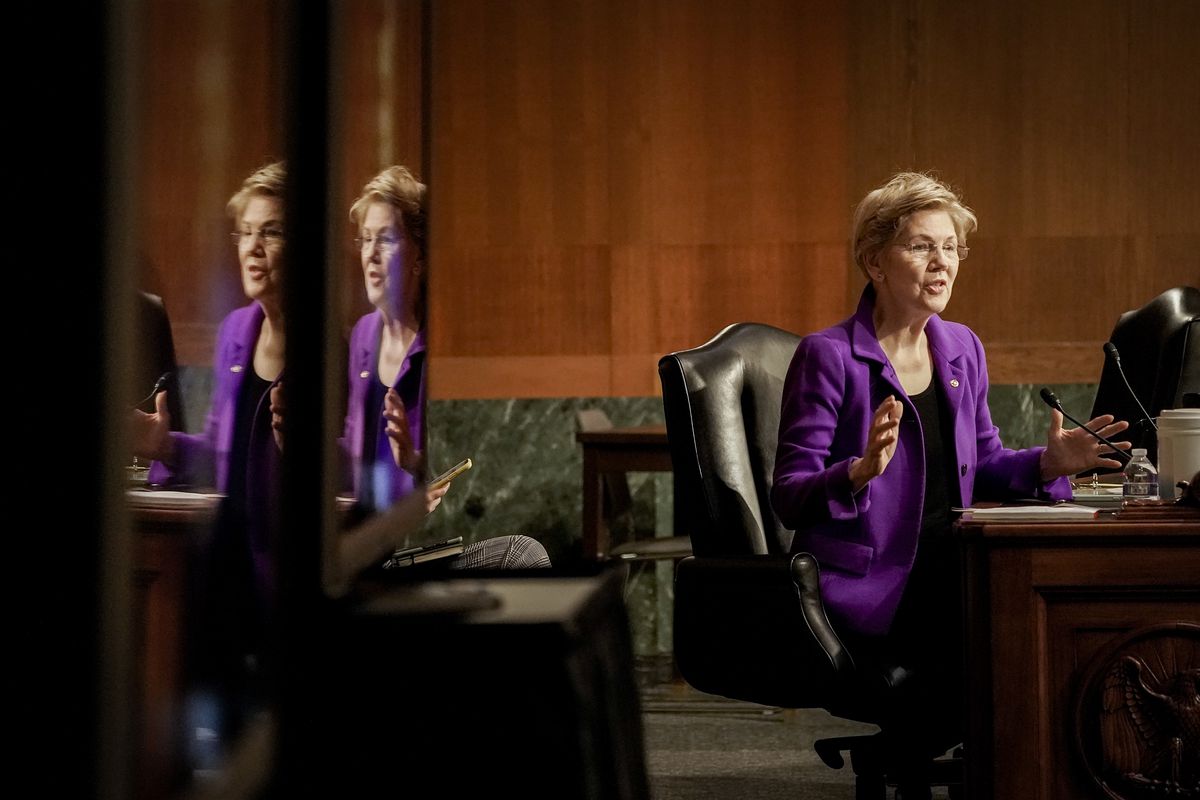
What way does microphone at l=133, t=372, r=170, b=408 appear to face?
to the viewer's right

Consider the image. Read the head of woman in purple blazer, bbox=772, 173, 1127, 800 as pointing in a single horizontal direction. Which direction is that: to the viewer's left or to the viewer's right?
to the viewer's right

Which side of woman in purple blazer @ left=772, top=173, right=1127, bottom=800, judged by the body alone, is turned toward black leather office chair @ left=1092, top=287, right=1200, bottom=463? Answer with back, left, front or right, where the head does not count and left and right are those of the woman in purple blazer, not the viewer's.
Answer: left

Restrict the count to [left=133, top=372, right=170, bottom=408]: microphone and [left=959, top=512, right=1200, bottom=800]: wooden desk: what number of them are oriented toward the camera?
1

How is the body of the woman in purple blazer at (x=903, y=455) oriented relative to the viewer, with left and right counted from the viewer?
facing the viewer and to the right of the viewer
